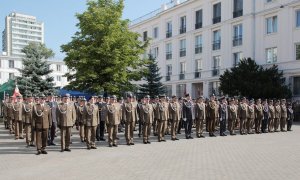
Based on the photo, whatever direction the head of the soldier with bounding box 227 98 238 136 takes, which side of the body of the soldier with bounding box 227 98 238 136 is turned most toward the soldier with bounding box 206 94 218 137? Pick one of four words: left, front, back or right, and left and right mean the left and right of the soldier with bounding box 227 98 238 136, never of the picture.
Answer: right

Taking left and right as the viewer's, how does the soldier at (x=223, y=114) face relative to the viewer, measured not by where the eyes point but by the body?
facing the viewer and to the right of the viewer

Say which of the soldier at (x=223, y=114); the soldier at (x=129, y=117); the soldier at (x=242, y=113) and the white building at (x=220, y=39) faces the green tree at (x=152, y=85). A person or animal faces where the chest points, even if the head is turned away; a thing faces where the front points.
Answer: the white building

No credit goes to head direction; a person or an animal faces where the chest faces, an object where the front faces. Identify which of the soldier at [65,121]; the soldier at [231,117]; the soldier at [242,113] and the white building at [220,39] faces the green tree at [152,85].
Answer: the white building

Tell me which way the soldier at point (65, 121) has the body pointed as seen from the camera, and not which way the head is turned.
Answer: toward the camera

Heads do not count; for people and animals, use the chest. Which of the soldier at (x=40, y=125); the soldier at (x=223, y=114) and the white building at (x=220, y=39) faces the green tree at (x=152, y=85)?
the white building

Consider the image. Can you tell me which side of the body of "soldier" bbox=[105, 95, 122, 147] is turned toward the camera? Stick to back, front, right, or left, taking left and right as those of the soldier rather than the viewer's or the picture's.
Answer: front

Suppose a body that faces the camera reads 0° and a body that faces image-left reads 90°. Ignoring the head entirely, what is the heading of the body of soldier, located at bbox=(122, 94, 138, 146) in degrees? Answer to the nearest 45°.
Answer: approximately 0°

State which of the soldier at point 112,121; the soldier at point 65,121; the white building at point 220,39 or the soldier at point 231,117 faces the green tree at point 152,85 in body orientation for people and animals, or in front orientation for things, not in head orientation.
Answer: the white building

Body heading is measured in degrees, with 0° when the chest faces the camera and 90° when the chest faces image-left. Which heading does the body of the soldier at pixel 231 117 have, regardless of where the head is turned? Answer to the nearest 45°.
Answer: approximately 315°
